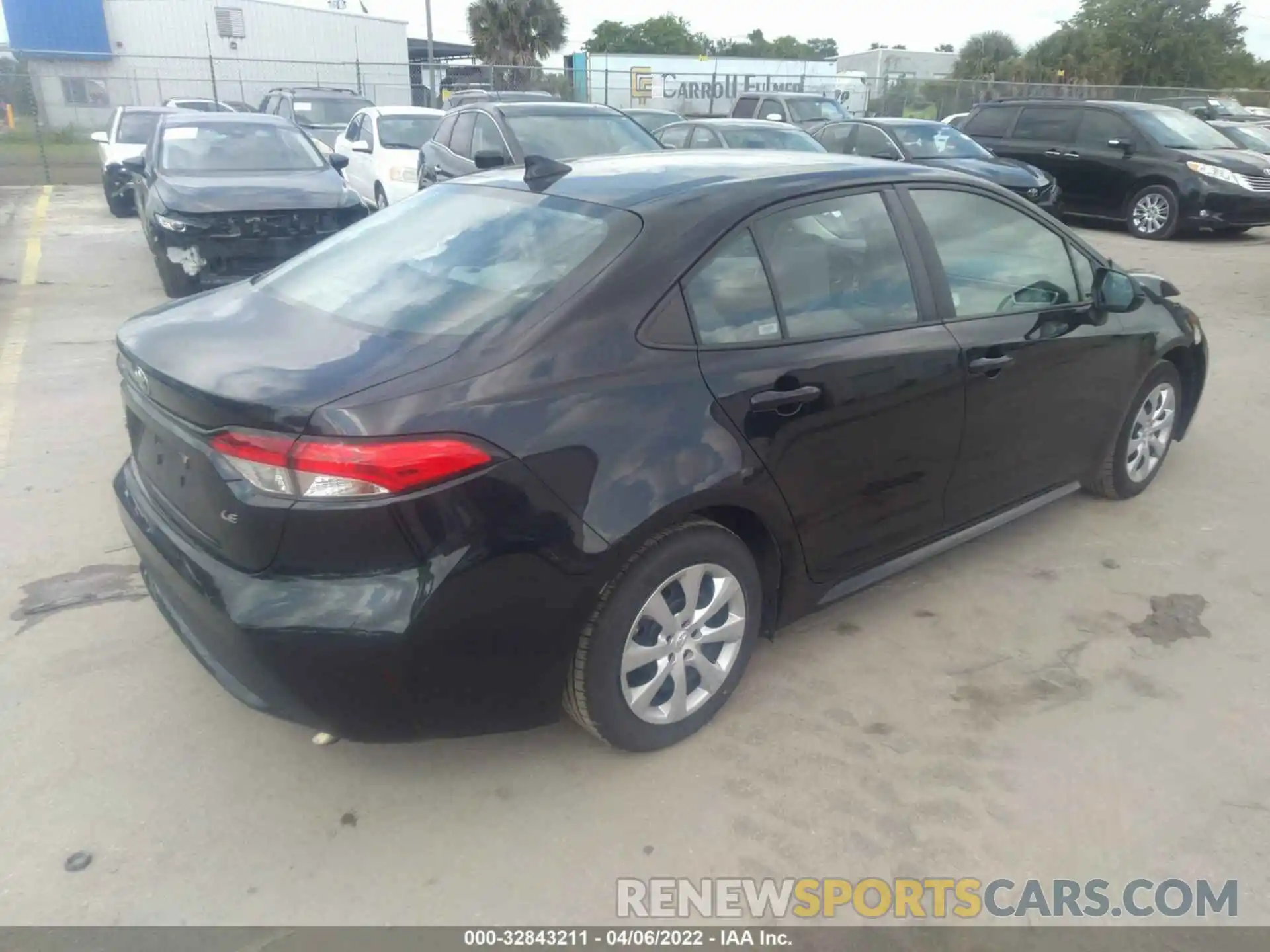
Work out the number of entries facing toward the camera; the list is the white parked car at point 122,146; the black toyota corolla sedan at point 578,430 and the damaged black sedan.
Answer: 2

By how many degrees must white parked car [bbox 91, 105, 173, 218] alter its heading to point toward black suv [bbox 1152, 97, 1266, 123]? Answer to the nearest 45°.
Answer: approximately 90° to its left

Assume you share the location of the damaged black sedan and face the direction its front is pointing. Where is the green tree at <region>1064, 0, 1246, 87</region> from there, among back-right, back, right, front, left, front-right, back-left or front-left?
back-left

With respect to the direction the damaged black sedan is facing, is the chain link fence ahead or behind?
behind

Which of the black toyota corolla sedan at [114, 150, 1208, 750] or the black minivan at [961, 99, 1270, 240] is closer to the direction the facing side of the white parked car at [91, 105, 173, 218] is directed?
the black toyota corolla sedan

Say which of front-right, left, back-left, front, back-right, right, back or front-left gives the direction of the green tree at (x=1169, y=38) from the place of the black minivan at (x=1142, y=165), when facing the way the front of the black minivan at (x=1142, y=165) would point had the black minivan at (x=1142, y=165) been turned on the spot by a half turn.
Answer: front-right

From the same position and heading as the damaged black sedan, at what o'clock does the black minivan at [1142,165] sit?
The black minivan is roughly at 9 o'clock from the damaged black sedan.

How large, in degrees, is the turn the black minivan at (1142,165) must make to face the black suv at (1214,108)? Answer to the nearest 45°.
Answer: approximately 135° to its left

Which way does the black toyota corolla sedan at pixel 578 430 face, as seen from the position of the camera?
facing away from the viewer and to the right of the viewer

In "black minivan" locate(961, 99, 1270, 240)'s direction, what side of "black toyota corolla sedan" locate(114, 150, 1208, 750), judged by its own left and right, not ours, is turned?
front

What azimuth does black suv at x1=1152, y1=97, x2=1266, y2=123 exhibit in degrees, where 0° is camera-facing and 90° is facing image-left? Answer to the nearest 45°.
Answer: approximately 315°

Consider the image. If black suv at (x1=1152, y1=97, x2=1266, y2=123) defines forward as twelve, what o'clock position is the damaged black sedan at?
The damaged black sedan is roughly at 2 o'clock from the black suv.

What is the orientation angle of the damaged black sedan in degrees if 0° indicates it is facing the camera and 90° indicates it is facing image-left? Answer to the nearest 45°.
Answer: approximately 0°
